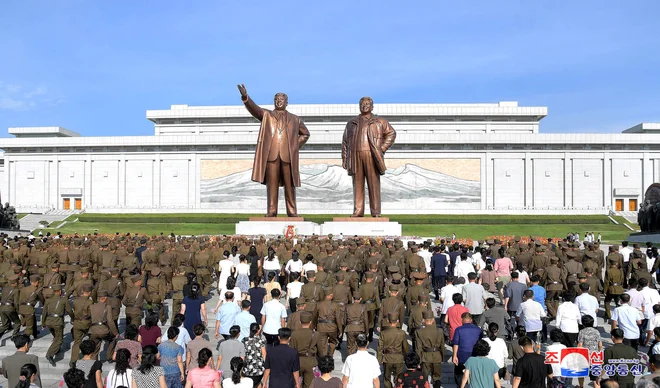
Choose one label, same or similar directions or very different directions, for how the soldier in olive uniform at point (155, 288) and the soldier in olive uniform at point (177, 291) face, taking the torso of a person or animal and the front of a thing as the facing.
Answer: same or similar directions

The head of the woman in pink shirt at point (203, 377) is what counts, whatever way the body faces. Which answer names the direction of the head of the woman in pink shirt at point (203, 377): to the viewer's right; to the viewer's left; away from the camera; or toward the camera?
away from the camera

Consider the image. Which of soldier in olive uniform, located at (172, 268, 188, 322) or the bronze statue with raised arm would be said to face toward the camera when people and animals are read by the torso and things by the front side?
the bronze statue with raised arm

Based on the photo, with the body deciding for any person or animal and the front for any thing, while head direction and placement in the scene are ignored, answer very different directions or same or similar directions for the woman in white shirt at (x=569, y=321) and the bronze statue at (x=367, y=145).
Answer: very different directions

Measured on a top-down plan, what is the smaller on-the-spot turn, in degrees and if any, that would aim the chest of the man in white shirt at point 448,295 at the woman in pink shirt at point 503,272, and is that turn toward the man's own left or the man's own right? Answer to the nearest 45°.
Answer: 0° — they already face them

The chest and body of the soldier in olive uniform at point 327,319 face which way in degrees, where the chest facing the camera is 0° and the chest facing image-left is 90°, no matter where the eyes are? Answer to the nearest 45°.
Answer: approximately 180°

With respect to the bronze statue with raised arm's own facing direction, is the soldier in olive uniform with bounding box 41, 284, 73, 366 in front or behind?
in front

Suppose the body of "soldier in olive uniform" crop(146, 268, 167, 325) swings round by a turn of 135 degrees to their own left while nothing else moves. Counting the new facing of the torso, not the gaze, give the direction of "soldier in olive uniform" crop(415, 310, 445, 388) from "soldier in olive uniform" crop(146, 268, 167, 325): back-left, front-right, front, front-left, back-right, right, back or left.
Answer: left

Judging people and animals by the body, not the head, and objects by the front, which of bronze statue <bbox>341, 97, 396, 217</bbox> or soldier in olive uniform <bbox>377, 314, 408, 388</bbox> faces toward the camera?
the bronze statue

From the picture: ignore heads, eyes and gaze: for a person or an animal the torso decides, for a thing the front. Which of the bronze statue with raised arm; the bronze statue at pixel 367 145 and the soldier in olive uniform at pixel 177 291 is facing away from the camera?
the soldier in olive uniform

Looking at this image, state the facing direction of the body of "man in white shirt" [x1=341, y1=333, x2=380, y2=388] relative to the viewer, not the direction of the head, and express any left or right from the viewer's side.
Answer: facing away from the viewer

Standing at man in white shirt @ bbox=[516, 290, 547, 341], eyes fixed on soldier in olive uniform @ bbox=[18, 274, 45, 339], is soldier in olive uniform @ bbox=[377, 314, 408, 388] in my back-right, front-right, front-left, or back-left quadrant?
front-left

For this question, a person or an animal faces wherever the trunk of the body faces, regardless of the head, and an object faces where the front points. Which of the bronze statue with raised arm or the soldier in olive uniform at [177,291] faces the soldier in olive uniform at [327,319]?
the bronze statue with raised arm

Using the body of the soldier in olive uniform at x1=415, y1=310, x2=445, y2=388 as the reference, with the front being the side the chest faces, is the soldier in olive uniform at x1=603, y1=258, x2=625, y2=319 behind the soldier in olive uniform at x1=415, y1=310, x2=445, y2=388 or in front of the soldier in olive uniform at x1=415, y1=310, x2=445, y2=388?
in front

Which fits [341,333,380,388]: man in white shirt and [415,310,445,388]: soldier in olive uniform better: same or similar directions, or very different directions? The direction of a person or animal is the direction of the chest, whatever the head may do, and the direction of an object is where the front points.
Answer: same or similar directions

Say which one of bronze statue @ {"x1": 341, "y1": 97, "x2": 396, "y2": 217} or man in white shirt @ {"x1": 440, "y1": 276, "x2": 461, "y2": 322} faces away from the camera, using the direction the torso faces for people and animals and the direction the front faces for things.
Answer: the man in white shirt

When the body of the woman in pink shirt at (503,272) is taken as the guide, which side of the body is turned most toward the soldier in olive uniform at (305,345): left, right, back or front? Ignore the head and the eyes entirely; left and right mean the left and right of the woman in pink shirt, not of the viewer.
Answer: back

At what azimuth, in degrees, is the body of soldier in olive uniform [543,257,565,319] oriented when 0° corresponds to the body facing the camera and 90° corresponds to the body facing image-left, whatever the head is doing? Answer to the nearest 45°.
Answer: approximately 180°
